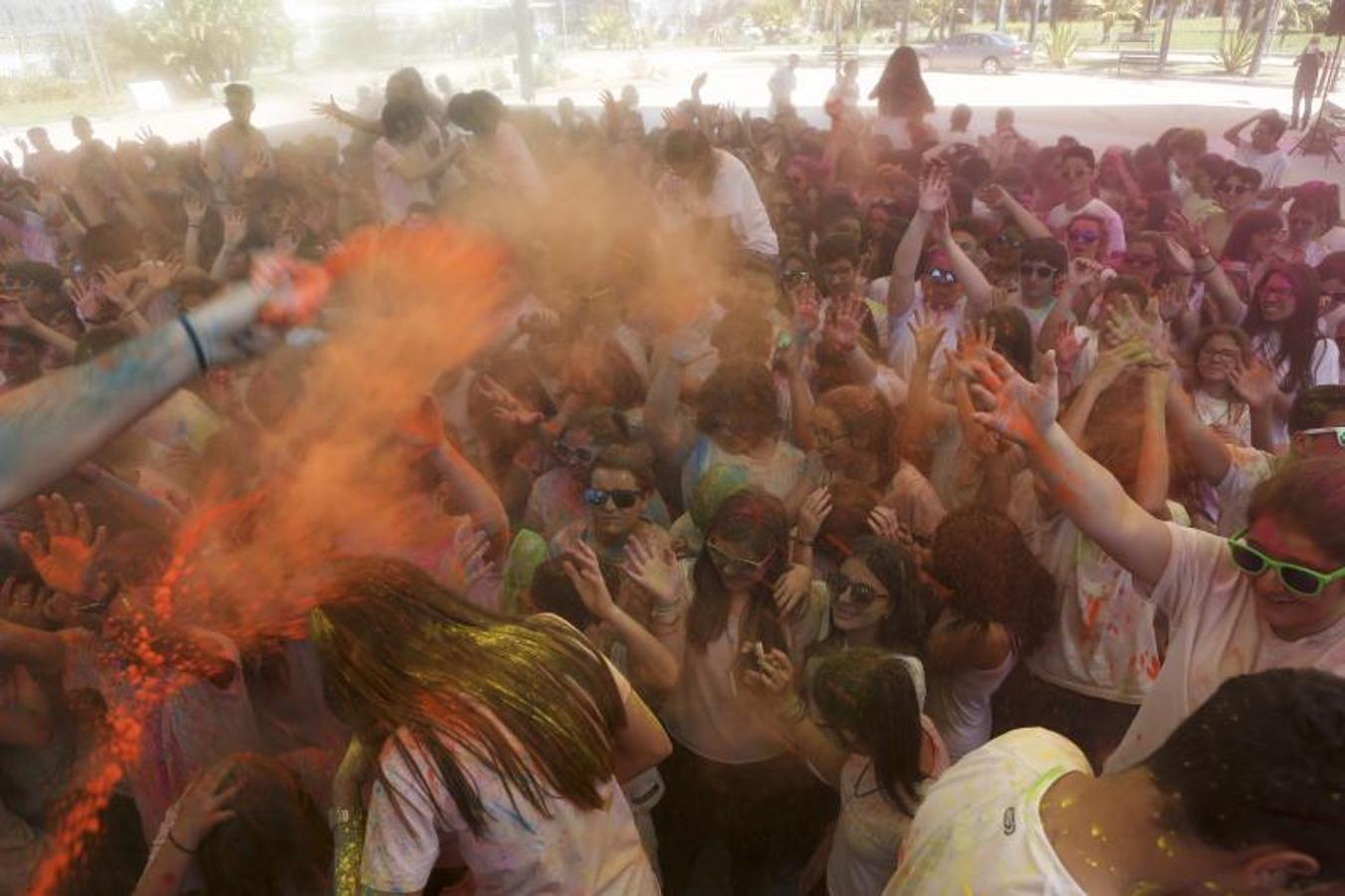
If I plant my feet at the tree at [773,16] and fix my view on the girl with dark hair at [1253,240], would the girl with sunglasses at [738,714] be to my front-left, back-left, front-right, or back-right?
front-right

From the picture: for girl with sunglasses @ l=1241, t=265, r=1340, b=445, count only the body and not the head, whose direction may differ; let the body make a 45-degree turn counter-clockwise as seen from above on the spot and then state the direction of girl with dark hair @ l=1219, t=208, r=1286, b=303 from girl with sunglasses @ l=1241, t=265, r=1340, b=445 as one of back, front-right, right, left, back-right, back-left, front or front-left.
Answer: back

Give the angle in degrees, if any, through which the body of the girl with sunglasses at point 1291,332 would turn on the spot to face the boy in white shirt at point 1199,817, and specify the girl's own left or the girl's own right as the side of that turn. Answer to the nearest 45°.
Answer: approximately 45° to the girl's own left

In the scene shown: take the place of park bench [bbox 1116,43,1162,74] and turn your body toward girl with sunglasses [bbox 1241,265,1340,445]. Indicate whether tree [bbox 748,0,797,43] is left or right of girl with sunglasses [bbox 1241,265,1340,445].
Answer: right

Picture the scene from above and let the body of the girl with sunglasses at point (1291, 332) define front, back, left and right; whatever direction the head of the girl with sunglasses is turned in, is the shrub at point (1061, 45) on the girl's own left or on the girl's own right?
on the girl's own right

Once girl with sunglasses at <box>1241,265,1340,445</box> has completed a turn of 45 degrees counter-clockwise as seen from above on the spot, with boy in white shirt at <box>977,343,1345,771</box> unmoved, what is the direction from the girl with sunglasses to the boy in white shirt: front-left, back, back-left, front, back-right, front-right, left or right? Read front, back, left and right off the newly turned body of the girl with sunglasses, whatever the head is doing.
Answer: front

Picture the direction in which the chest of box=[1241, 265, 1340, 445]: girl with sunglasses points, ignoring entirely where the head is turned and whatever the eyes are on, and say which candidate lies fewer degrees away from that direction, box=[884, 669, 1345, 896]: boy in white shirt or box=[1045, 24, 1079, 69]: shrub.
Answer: the boy in white shirt

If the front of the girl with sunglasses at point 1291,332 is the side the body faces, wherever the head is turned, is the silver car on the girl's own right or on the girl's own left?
on the girl's own right

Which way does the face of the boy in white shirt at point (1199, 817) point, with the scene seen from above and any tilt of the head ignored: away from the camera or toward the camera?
away from the camera

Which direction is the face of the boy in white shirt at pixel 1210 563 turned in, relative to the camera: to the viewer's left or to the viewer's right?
to the viewer's left
